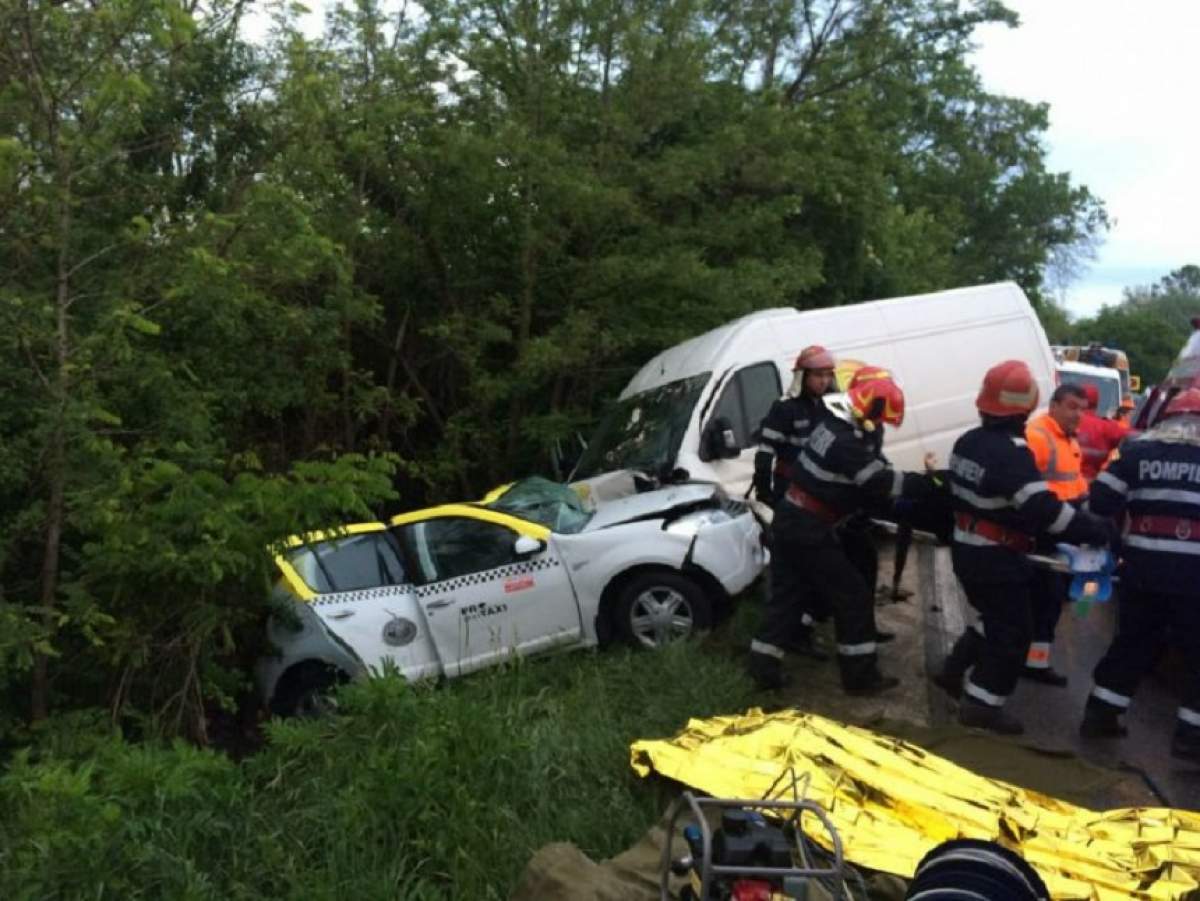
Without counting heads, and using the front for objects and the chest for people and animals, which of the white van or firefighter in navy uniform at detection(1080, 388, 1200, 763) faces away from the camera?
the firefighter in navy uniform

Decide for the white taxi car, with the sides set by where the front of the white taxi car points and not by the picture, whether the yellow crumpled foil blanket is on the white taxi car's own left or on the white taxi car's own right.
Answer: on the white taxi car's own right

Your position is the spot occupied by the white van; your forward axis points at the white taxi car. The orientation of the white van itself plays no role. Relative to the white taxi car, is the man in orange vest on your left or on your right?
left

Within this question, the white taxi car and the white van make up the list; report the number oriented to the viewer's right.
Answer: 1

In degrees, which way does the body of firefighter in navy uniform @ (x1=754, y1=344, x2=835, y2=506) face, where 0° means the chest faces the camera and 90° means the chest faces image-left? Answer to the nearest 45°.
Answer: approximately 315°

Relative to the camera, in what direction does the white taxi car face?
facing to the right of the viewer

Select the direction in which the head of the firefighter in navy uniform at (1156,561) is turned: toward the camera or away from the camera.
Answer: away from the camera

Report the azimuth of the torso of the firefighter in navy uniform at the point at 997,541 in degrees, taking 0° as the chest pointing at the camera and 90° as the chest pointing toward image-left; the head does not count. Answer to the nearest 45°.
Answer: approximately 225°

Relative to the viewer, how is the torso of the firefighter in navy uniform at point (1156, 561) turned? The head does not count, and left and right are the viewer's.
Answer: facing away from the viewer

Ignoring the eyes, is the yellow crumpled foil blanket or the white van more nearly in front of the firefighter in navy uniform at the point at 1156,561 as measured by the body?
the white van
